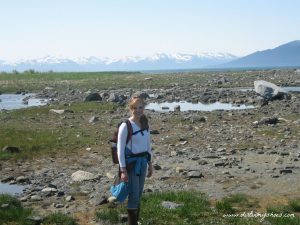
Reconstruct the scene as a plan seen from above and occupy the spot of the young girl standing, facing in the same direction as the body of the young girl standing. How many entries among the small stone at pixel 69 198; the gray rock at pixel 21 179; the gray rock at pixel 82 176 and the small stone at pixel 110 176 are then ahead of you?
0

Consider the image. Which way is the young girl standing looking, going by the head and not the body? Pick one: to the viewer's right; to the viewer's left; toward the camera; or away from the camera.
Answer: toward the camera

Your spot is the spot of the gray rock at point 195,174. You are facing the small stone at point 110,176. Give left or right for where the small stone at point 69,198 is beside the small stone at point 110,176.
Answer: left

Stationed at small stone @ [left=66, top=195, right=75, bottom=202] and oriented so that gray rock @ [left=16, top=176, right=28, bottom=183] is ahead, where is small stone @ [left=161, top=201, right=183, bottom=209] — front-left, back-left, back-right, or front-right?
back-right

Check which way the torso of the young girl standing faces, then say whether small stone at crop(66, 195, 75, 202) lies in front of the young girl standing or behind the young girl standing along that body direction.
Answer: behind

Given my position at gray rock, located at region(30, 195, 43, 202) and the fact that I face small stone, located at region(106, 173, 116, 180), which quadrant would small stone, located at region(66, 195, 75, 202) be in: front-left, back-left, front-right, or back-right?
front-right

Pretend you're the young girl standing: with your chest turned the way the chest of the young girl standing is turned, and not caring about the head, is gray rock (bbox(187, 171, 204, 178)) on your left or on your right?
on your left

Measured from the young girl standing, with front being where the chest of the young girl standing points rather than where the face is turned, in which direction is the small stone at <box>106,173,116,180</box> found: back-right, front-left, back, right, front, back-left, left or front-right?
back-left

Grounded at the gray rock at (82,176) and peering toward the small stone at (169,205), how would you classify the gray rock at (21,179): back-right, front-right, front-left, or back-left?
back-right

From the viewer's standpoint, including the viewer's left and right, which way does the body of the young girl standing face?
facing the viewer and to the right of the viewer

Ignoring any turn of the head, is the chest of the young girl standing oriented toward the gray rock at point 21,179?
no
